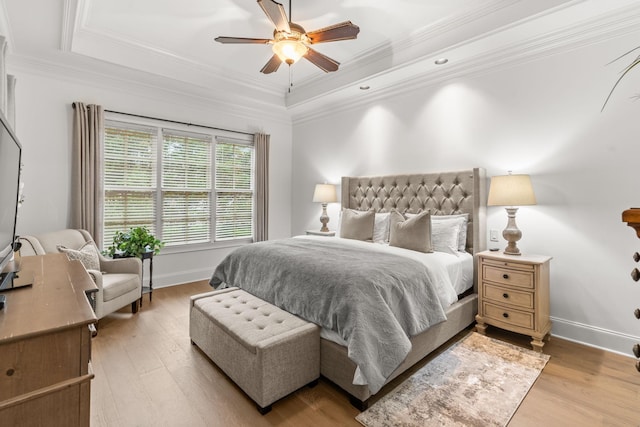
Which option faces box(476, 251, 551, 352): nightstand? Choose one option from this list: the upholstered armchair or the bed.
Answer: the upholstered armchair

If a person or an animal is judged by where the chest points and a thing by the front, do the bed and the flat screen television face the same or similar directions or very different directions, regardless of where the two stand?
very different directions

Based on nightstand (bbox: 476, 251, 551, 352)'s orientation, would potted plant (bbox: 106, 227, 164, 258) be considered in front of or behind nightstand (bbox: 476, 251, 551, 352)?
in front

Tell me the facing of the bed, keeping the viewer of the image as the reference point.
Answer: facing the viewer and to the left of the viewer

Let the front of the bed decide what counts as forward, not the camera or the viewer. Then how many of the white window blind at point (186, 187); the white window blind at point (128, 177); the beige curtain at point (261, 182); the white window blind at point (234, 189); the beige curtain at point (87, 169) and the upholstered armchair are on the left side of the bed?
0

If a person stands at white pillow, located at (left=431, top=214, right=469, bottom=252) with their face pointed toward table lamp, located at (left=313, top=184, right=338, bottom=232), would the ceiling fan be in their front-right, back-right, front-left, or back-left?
front-left

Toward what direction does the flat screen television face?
to the viewer's right

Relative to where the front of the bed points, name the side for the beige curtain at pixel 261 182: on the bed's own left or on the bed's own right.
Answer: on the bed's own right

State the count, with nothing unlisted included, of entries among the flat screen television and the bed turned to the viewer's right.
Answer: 1

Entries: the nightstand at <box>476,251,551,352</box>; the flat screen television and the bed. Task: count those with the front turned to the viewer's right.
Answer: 1

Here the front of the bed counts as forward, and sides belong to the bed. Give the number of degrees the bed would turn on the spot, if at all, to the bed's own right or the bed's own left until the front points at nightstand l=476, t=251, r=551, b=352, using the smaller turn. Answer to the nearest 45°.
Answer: approximately 135° to the bed's own left

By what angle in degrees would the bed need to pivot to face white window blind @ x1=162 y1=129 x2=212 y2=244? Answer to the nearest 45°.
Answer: approximately 90° to its right

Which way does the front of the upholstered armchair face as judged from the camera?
facing the viewer and to the right of the viewer

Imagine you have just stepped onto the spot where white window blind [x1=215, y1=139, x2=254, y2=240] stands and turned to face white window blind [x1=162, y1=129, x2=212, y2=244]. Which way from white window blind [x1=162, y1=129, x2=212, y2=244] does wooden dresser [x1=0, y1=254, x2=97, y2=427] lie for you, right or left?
left

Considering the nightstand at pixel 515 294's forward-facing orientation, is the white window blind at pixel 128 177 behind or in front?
in front

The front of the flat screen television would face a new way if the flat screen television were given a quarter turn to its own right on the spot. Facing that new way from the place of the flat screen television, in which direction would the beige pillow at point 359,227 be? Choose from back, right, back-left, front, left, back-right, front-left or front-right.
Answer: left

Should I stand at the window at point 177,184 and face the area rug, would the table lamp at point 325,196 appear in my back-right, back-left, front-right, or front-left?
front-left

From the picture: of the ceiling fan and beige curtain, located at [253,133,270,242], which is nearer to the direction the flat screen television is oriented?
the ceiling fan

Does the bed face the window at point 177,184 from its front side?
no
